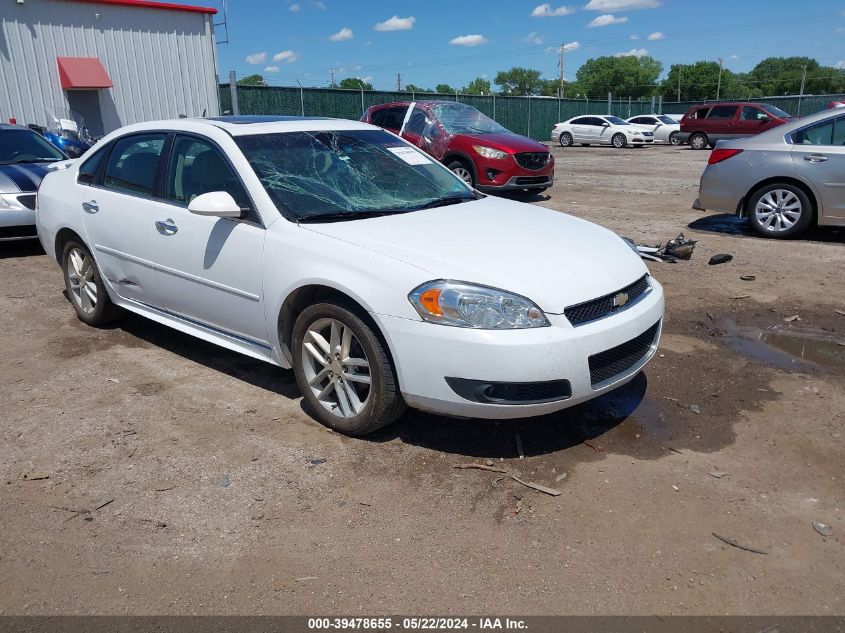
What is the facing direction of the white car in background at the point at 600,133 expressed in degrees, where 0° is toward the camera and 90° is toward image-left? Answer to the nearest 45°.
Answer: approximately 315°

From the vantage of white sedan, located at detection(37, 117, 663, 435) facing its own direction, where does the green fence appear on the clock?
The green fence is roughly at 8 o'clock from the white sedan.

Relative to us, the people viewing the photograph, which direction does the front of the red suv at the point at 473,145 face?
facing the viewer and to the right of the viewer

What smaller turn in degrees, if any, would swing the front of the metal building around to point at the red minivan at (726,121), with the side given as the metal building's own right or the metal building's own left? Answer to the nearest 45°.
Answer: approximately 90° to the metal building's own left

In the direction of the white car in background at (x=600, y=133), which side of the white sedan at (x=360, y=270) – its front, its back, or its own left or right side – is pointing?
left

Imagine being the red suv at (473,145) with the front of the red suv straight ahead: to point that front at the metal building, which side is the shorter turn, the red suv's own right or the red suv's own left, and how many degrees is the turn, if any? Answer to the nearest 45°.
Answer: approximately 180°

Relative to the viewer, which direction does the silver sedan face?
to the viewer's right

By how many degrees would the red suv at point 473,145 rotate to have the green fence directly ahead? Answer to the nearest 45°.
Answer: approximately 135° to its left

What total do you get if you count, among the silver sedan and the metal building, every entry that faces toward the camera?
1

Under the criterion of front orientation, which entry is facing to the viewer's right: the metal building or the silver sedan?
the silver sedan

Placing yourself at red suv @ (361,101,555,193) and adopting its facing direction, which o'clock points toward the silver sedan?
The silver sedan is roughly at 12 o'clock from the red suv.
